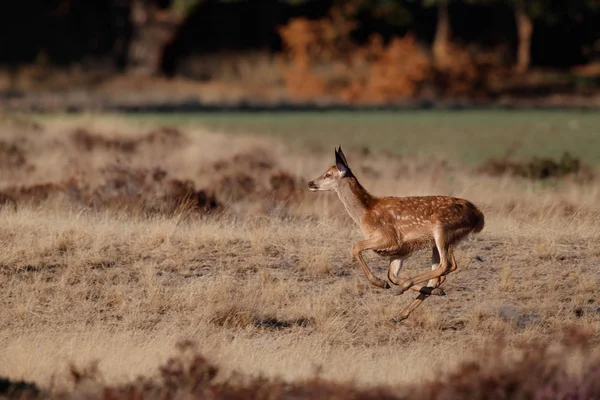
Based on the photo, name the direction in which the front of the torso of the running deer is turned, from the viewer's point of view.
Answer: to the viewer's left
